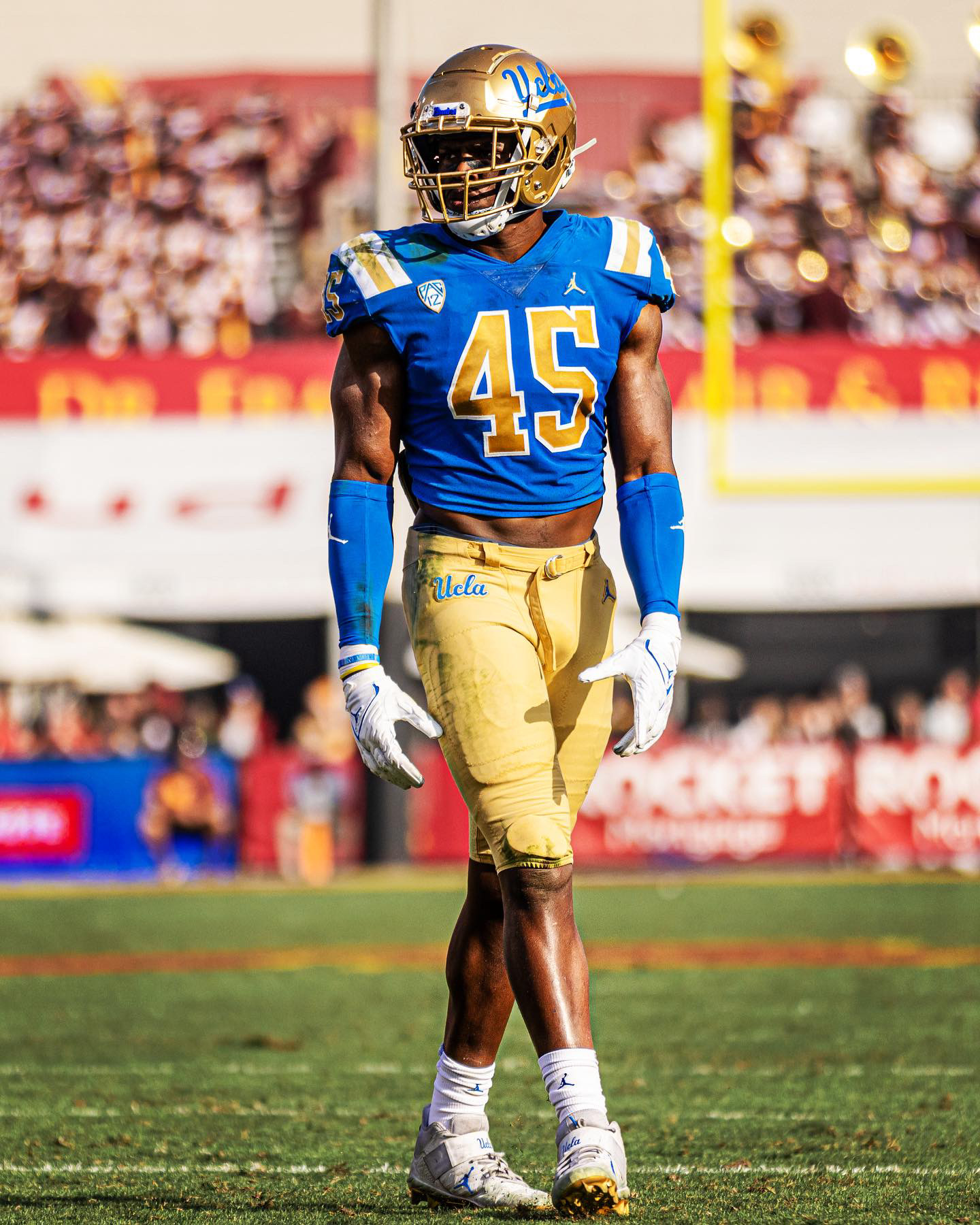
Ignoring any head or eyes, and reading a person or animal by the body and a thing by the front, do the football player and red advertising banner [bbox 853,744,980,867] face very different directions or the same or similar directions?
same or similar directions

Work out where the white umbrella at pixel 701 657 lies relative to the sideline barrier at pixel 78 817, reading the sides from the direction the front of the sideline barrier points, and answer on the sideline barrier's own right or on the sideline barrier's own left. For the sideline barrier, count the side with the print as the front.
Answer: on the sideline barrier's own left

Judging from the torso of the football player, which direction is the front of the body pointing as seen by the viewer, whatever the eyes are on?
toward the camera

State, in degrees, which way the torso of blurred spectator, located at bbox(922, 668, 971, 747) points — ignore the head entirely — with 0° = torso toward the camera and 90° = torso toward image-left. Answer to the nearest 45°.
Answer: approximately 0°

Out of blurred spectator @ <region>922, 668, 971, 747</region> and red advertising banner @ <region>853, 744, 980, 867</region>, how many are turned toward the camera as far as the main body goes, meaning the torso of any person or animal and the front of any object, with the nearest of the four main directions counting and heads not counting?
2

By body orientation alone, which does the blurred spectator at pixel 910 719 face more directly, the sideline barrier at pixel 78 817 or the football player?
the football player

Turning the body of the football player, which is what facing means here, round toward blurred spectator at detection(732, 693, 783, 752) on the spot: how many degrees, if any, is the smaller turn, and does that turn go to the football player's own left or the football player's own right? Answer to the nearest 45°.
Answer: approximately 180°

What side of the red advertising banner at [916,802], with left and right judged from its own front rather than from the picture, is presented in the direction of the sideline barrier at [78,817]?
right

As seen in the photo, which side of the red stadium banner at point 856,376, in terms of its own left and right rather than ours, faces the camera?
front

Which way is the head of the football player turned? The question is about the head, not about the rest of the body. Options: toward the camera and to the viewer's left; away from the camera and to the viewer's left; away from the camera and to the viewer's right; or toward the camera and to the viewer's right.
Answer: toward the camera and to the viewer's left

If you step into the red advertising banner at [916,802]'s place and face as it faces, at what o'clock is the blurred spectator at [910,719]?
The blurred spectator is roughly at 6 o'clock from the red advertising banner.

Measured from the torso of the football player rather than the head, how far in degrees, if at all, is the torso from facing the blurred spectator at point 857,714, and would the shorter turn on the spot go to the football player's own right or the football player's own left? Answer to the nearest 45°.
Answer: approximately 180°

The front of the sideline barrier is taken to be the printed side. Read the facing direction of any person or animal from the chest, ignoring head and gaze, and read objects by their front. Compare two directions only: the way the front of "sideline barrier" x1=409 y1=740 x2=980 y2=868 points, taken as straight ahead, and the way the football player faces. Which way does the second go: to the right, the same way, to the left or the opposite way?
the same way

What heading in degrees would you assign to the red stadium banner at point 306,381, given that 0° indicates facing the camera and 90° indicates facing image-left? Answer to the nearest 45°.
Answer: approximately 0°

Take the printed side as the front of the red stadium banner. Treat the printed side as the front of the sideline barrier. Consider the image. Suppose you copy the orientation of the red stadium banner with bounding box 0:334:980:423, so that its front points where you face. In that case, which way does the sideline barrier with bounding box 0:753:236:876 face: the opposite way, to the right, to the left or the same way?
the same way

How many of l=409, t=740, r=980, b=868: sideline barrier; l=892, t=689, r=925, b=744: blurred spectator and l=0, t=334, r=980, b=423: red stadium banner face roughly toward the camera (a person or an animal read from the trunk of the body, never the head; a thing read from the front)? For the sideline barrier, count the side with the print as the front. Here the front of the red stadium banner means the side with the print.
3

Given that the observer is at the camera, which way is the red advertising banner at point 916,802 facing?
facing the viewer

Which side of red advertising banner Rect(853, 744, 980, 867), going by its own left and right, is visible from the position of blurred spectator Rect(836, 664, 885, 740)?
back
